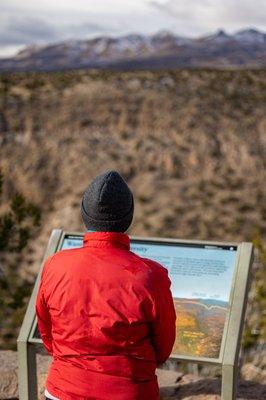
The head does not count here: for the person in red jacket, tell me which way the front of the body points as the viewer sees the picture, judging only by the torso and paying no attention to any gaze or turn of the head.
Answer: away from the camera

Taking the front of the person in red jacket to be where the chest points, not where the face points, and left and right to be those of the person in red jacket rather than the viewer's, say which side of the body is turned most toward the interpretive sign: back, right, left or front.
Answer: front

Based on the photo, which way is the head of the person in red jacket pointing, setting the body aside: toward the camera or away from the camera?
away from the camera
